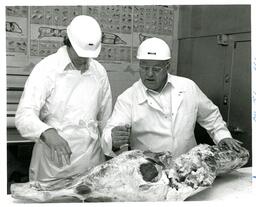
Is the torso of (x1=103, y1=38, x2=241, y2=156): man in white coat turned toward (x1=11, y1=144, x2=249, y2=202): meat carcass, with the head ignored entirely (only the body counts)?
yes

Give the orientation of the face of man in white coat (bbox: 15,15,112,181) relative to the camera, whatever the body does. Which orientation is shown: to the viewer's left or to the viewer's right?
to the viewer's right

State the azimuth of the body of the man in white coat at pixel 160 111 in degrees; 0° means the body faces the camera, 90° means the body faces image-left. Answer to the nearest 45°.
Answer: approximately 0°

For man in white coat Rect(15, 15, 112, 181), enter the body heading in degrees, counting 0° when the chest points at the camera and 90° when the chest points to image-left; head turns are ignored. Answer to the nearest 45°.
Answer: approximately 315°
